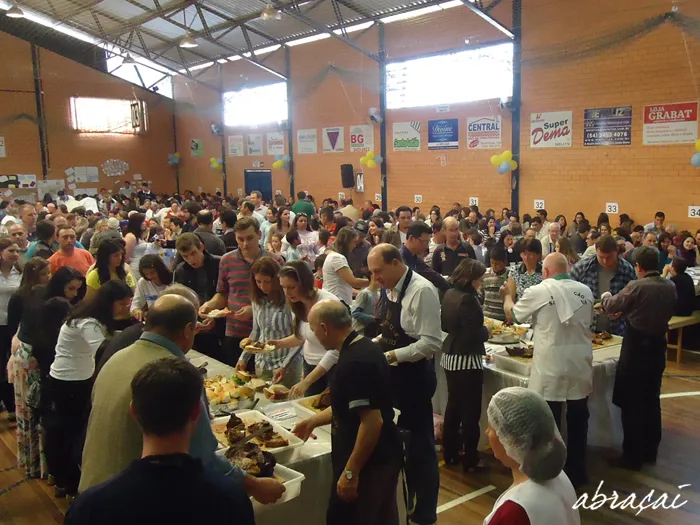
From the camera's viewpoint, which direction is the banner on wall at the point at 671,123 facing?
toward the camera

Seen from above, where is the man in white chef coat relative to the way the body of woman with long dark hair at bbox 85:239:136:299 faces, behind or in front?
in front

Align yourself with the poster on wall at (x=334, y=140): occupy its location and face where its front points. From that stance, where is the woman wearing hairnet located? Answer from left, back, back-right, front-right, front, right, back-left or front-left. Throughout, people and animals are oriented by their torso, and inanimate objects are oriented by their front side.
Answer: front-left

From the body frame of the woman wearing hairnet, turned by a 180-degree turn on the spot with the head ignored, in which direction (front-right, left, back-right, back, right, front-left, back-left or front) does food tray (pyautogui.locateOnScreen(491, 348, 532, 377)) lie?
back-left

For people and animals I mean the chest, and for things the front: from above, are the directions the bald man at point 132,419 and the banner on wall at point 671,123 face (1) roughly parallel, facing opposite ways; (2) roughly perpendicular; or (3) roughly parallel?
roughly parallel, facing opposite ways

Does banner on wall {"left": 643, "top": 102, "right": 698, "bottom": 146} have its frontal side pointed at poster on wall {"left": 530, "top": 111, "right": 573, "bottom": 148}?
no

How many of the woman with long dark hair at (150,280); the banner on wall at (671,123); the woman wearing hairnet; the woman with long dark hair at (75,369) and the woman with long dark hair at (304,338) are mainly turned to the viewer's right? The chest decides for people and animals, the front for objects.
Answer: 1

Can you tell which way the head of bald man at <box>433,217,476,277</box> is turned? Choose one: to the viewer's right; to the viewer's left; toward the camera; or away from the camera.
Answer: toward the camera

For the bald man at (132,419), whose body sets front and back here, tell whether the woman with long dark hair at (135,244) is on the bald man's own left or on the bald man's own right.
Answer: on the bald man's own left

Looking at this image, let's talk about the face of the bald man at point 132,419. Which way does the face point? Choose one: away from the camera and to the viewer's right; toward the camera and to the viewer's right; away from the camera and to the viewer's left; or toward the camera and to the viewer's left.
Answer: away from the camera and to the viewer's right

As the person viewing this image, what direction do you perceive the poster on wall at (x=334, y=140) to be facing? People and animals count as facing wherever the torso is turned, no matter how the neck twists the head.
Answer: facing the viewer and to the left of the viewer

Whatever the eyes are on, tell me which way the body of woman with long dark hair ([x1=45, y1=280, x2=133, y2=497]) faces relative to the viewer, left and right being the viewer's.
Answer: facing to the right of the viewer

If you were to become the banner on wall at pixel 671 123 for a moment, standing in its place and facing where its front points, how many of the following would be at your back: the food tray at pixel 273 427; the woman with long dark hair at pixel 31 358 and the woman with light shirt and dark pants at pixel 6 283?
0

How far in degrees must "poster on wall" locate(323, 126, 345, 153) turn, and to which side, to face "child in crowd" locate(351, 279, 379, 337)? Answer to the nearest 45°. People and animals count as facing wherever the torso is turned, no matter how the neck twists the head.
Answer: approximately 45° to its left

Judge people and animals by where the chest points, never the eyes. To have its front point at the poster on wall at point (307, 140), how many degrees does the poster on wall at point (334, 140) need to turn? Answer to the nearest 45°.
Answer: approximately 90° to its right
